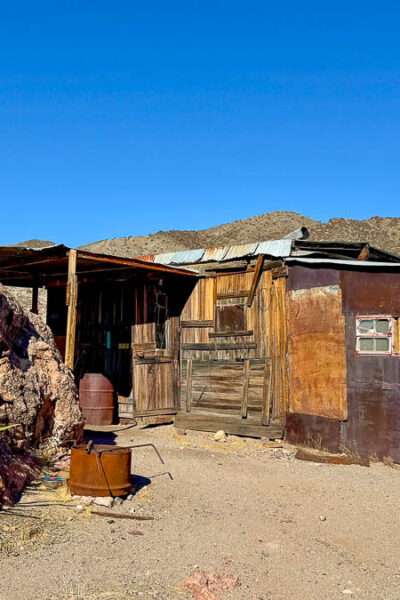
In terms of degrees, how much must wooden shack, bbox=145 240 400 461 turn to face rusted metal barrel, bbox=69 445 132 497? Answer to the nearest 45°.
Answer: approximately 45° to its right

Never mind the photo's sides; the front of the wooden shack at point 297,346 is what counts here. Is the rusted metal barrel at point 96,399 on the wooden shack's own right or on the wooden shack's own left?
on the wooden shack's own right

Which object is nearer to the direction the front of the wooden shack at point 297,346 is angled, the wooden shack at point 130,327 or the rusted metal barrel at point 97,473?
the rusted metal barrel

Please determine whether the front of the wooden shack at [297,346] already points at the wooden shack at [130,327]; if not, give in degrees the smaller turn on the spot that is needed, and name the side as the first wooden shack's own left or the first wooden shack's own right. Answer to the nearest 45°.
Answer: approximately 135° to the first wooden shack's own right

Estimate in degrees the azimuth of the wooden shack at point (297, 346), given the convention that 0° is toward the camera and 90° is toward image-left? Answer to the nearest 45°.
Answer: approximately 0°

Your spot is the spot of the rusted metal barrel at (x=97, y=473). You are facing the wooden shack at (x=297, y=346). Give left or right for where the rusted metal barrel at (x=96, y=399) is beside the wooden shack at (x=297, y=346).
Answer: left
